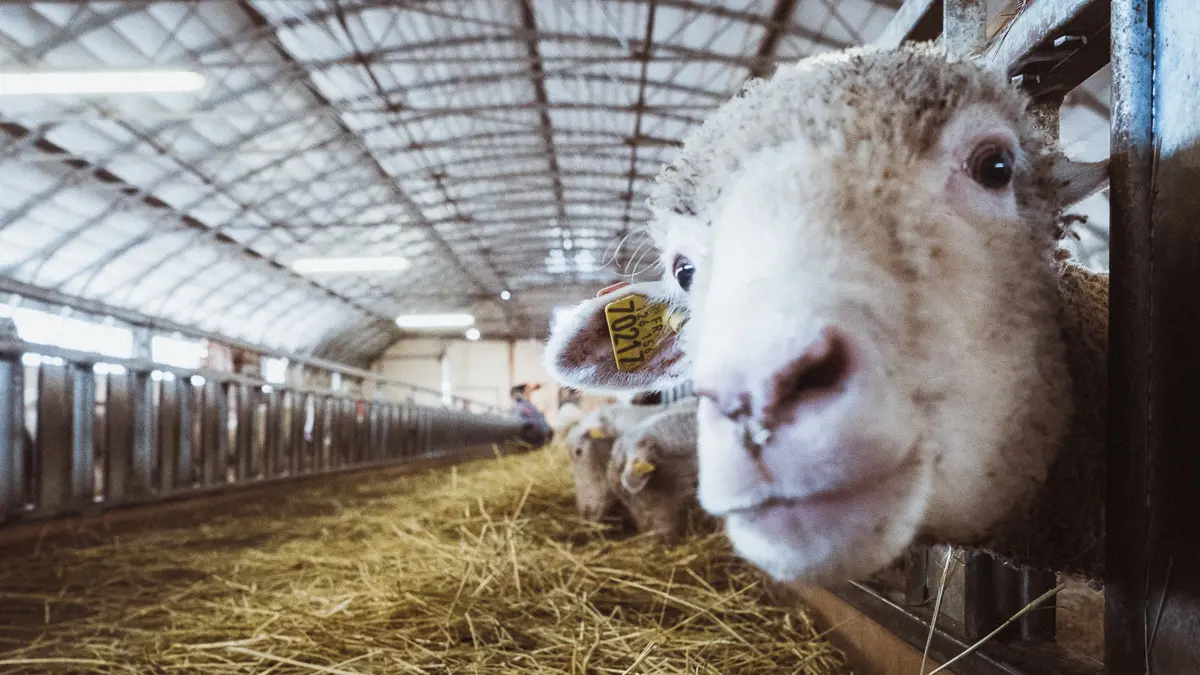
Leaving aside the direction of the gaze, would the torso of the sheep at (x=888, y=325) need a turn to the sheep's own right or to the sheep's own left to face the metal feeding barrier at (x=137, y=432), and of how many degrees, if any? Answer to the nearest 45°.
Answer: approximately 90° to the sheep's own right

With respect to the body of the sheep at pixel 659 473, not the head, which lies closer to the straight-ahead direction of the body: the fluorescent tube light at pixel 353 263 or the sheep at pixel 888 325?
the fluorescent tube light

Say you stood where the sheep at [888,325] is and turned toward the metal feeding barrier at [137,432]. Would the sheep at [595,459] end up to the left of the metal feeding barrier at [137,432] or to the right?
right

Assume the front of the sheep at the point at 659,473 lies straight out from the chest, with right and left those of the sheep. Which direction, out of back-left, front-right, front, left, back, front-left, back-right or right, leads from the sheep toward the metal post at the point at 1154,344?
left

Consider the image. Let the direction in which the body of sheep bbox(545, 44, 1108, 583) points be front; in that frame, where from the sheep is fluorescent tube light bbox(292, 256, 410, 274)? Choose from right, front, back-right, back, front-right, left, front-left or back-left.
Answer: right

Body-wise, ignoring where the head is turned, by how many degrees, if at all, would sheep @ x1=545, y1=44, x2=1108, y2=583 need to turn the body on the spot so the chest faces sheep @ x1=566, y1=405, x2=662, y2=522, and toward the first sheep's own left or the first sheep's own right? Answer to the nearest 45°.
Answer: approximately 90° to the first sheep's own right

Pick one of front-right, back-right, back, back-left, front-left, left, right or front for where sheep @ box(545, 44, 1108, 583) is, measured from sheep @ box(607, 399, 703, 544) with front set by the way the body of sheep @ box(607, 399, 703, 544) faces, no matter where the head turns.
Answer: left

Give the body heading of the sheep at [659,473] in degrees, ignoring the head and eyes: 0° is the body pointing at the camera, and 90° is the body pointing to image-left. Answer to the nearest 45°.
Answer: approximately 90°

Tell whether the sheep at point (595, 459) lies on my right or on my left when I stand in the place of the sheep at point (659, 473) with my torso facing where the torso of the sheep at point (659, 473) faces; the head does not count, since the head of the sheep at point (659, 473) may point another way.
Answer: on my right

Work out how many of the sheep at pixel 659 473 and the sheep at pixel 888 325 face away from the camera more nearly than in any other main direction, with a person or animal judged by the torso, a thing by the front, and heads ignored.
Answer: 0

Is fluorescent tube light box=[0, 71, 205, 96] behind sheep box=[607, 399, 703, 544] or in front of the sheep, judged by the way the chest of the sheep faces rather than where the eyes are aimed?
in front

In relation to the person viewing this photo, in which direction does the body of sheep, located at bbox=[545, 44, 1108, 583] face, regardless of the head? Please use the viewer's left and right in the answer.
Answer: facing the viewer and to the left of the viewer
